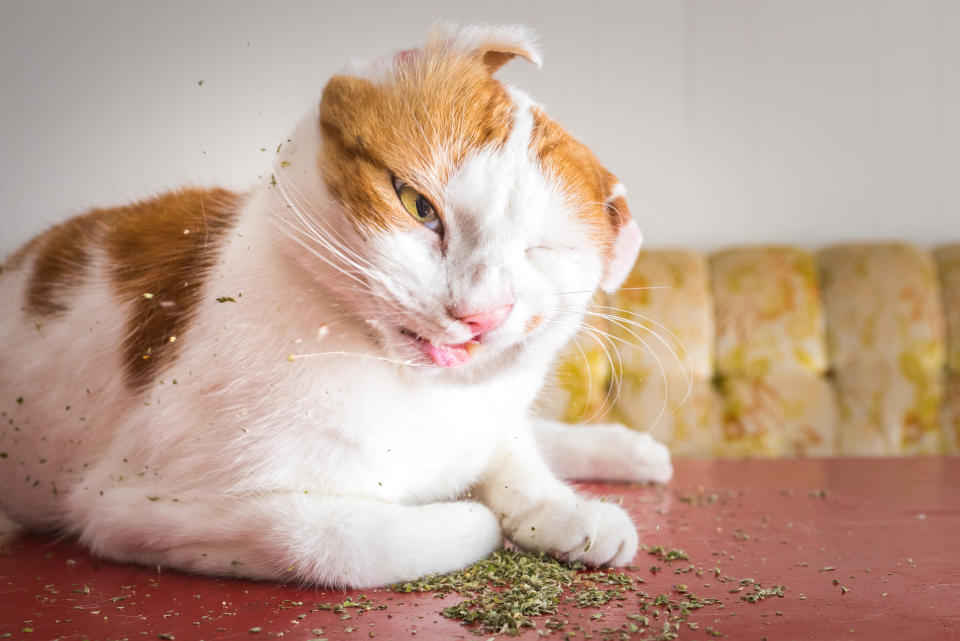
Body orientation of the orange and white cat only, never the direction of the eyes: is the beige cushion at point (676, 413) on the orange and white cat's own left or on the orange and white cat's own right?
on the orange and white cat's own left

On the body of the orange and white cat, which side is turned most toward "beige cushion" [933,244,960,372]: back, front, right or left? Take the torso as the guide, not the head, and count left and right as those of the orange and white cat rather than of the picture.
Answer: left

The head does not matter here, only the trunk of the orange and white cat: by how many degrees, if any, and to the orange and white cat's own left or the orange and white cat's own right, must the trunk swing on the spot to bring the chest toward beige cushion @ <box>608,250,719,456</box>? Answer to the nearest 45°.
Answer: approximately 90° to the orange and white cat's own left

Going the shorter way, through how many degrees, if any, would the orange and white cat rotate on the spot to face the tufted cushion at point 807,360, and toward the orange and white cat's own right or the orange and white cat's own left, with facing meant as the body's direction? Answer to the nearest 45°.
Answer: approximately 90° to the orange and white cat's own left

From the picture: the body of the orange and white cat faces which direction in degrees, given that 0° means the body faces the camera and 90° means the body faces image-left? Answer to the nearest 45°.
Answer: approximately 315°

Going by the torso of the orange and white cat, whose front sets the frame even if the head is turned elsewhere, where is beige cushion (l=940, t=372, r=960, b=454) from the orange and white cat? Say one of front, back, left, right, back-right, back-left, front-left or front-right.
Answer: left

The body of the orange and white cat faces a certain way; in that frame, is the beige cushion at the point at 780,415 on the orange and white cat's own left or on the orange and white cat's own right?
on the orange and white cat's own left

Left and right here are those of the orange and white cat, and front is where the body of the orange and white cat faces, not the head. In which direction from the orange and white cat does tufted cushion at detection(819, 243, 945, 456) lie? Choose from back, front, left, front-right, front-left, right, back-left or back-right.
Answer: left
